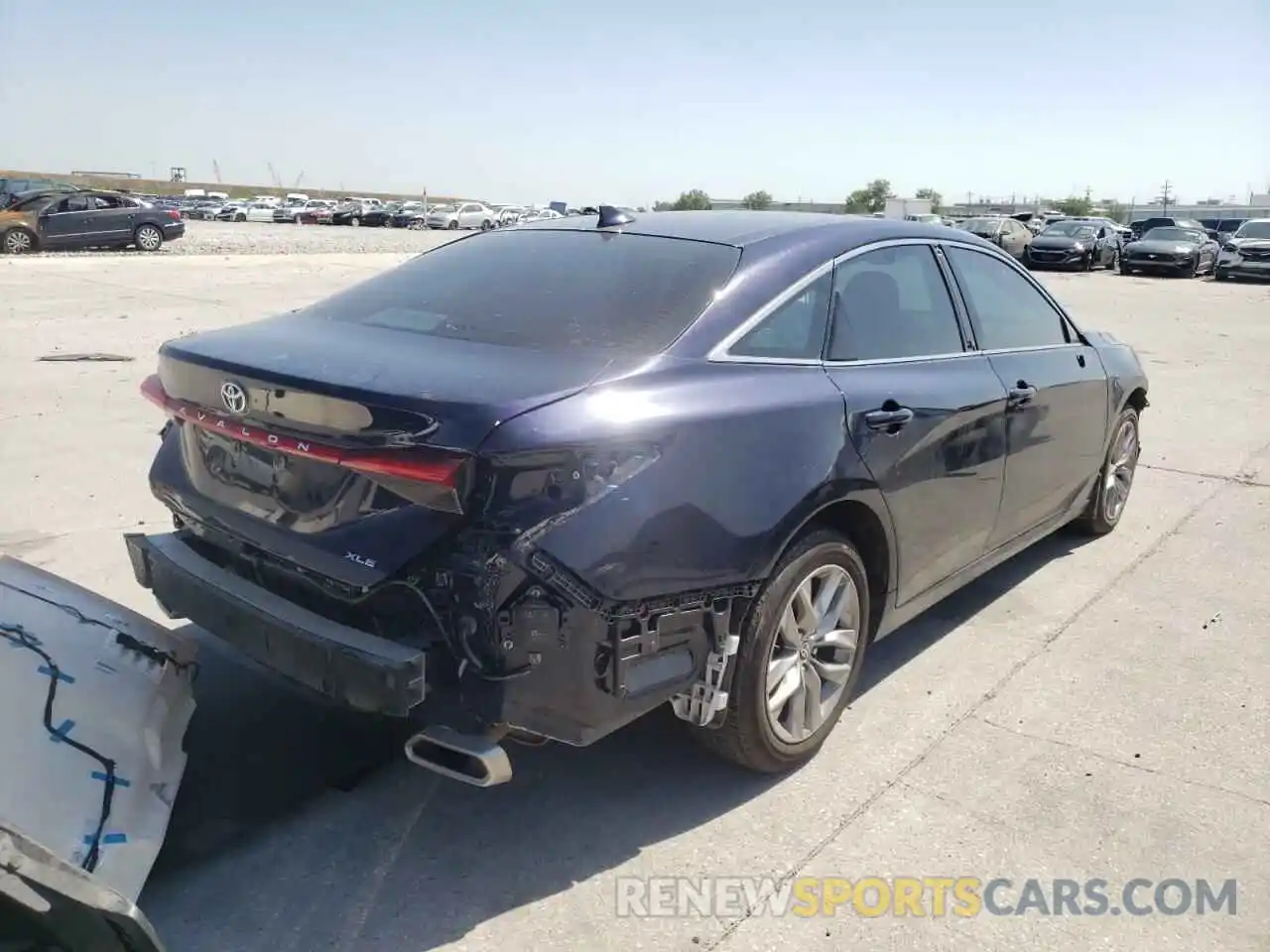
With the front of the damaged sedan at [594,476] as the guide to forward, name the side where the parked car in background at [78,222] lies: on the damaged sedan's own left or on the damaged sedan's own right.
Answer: on the damaged sedan's own left

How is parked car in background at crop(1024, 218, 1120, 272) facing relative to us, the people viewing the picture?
facing the viewer and to the left of the viewer

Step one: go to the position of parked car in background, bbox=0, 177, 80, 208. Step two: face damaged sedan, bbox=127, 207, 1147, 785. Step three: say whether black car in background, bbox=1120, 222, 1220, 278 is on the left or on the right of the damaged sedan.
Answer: left

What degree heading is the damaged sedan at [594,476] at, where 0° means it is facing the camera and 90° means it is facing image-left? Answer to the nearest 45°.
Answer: approximately 225°

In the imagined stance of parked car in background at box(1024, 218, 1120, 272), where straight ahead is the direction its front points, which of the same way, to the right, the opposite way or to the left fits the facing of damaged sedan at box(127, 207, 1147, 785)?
the opposite way

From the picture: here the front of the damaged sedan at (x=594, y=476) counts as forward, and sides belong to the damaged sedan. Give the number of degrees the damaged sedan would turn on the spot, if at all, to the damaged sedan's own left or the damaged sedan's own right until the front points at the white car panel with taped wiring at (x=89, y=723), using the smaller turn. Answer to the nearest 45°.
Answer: approximately 135° to the damaged sedan's own left

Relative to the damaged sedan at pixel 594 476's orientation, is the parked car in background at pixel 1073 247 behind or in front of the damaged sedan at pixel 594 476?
in front

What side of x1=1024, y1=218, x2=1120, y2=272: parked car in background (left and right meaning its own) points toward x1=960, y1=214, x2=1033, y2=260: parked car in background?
right
